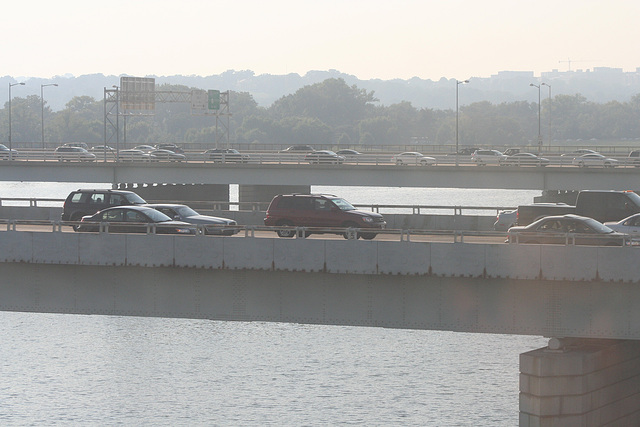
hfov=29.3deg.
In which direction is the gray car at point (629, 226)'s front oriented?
to the viewer's right

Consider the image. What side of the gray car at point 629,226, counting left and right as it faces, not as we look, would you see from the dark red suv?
back

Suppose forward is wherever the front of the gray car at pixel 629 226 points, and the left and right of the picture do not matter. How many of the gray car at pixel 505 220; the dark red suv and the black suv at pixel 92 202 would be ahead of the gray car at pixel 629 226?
0

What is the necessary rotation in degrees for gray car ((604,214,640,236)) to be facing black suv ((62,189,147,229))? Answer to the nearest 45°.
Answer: approximately 180°

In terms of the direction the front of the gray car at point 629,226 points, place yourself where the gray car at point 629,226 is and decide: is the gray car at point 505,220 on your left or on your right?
on your left
